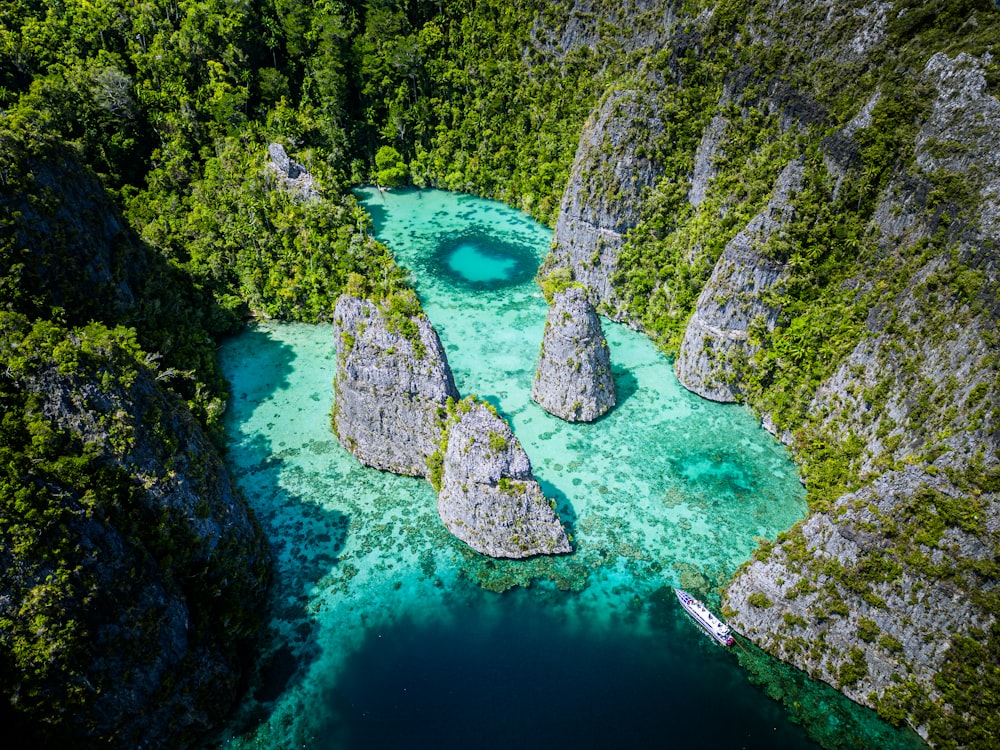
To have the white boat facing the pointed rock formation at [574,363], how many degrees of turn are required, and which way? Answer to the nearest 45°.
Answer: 0° — it already faces it

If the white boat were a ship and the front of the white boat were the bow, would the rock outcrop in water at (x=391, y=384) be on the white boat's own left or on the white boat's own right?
on the white boat's own left

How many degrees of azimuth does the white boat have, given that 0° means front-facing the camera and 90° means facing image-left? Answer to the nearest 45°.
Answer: approximately 135°

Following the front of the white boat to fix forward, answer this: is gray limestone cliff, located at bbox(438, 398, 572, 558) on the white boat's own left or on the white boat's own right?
on the white boat's own left

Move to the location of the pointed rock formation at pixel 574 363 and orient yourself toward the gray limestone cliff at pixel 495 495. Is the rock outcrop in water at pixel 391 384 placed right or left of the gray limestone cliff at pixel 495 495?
right

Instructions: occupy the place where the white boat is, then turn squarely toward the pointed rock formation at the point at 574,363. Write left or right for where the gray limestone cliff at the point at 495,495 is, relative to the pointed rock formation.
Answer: left
